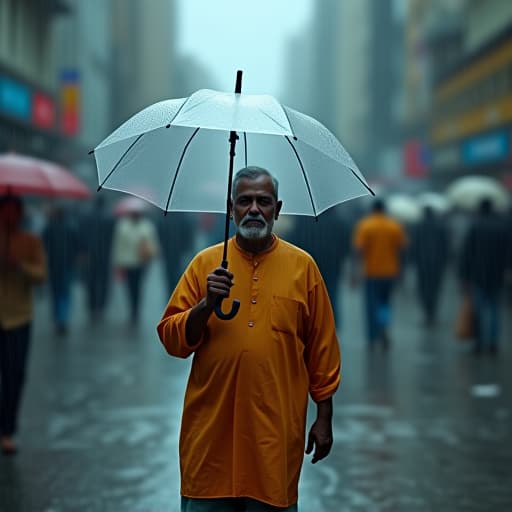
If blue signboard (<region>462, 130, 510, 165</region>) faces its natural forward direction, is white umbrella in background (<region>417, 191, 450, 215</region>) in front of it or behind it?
in front

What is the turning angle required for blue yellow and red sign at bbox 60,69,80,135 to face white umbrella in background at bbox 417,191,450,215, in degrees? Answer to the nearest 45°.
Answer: approximately 45° to its left

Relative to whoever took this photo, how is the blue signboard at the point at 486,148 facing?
facing the viewer and to the left of the viewer

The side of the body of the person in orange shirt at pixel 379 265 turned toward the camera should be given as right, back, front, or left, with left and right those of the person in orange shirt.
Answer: back

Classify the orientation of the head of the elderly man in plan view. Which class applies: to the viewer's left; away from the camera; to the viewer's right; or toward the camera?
toward the camera

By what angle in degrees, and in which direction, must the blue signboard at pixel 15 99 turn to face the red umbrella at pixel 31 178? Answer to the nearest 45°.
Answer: approximately 45° to its right

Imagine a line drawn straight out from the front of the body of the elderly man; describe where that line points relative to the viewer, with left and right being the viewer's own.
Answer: facing the viewer

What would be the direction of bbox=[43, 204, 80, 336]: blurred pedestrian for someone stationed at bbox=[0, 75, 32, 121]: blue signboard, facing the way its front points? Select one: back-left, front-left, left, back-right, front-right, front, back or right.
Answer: front-right

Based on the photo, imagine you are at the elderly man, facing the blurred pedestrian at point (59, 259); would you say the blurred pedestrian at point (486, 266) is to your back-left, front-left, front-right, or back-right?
front-right

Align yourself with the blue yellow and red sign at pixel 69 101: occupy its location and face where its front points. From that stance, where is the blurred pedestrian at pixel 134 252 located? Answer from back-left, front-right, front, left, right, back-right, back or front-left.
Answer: front

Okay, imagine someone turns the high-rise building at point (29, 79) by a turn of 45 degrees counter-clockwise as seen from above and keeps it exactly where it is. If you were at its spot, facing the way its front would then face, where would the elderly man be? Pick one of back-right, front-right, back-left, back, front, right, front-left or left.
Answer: right

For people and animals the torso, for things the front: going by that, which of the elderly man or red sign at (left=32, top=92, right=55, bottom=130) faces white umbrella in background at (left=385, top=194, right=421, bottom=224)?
the red sign

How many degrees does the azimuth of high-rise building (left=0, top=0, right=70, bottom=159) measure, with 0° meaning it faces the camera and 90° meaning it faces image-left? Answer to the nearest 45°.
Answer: approximately 315°
